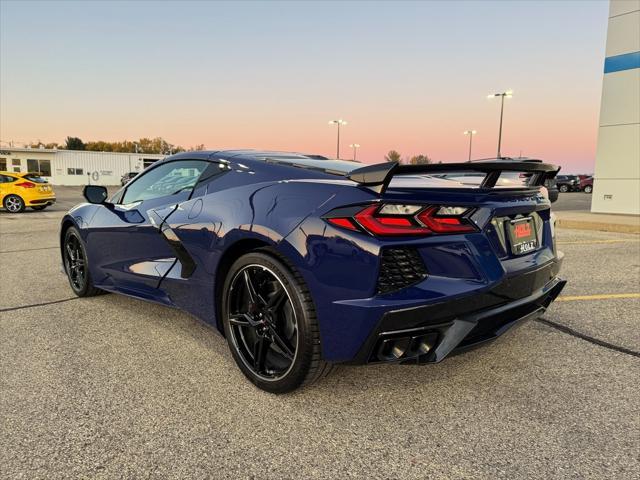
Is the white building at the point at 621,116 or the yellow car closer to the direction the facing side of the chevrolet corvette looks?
the yellow car

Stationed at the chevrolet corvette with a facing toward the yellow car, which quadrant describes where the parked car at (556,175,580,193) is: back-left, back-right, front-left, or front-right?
front-right

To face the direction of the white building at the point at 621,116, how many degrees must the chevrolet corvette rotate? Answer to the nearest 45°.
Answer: approximately 90° to its right

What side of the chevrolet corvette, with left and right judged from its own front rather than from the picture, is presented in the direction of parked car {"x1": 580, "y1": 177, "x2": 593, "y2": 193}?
right

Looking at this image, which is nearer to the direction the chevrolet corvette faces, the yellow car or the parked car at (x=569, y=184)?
the yellow car

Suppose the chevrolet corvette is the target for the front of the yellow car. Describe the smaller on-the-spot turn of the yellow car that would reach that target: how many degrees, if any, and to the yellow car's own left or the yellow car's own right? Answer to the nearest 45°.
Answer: approximately 135° to the yellow car's own left

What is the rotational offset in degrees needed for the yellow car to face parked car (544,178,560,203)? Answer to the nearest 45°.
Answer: approximately 135° to its right

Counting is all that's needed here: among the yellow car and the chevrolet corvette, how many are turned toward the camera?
0

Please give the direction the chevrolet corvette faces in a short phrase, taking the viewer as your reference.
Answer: facing away from the viewer and to the left of the viewer

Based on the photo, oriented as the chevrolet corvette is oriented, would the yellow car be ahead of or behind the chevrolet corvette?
ahead

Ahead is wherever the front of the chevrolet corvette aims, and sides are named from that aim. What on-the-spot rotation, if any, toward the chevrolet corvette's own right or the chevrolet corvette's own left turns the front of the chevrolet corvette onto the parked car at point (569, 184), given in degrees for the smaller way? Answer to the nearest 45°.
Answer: approximately 90° to the chevrolet corvette's own right

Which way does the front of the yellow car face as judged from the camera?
facing away from the viewer and to the left of the viewer

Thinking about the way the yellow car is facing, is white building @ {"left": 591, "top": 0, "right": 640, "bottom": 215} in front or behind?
behind
